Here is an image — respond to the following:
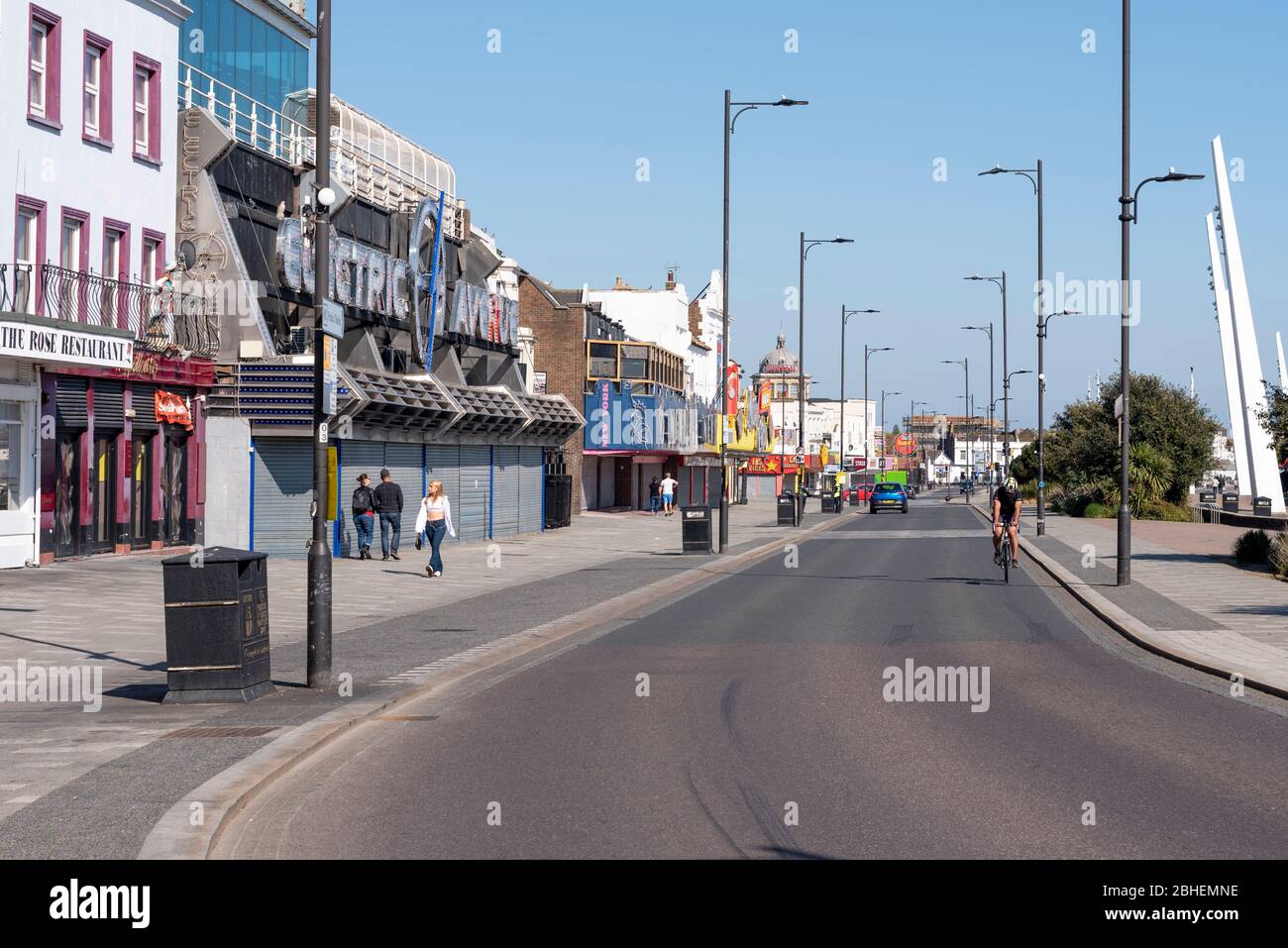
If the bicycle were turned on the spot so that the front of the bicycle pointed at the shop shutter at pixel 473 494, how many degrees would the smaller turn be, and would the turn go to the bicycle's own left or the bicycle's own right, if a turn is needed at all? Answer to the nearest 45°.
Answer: approximately 135° to the bicycle's own right

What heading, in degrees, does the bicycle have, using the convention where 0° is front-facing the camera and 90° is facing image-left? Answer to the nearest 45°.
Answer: approximately 0°

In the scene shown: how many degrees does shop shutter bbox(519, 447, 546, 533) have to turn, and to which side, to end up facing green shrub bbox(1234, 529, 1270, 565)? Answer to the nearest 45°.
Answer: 0° — it already faces it

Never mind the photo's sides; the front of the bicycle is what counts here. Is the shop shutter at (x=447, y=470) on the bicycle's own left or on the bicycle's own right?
on the bicycle's own right

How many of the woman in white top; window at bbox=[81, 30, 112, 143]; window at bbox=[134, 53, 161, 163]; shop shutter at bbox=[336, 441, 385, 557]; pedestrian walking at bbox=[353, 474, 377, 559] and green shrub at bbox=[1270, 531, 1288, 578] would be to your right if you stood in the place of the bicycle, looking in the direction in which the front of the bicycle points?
5

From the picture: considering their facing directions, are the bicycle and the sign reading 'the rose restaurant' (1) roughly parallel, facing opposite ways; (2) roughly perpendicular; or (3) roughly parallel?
roughly perpendicular

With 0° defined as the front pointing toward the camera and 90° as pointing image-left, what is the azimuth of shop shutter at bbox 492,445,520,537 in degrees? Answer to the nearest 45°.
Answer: approximately 315°

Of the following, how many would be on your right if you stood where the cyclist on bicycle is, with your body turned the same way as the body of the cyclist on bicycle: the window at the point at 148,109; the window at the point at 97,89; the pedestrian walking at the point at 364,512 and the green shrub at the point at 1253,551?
3

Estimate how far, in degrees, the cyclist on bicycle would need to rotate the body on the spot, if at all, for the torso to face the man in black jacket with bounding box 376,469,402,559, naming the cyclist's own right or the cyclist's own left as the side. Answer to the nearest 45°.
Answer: approximately 90° to the cyclist's own right

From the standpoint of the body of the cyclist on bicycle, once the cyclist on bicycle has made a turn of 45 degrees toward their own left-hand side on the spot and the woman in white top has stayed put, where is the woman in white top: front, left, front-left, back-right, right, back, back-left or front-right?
back-right
